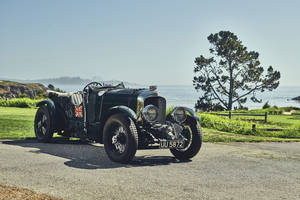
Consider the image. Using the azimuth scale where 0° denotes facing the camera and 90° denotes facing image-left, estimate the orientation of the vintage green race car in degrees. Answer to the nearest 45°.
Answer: approximately 315°
